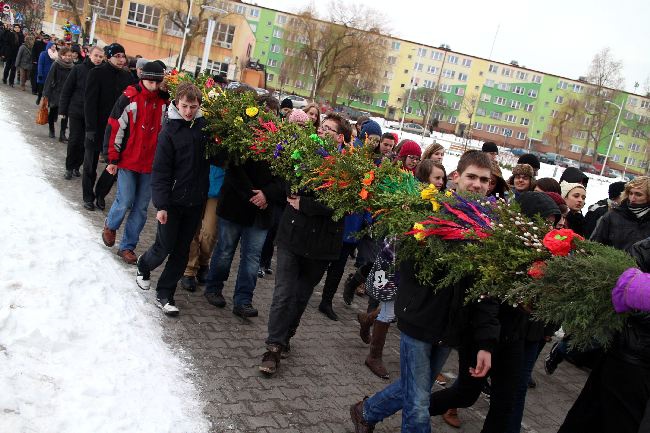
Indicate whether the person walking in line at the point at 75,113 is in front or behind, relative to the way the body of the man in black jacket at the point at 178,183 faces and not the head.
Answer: behind

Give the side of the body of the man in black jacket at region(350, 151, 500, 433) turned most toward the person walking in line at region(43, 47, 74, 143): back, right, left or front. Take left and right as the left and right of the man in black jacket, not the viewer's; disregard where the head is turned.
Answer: back

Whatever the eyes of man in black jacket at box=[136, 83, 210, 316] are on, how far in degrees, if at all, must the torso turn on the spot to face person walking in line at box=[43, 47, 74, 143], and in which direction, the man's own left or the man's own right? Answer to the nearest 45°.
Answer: approximately 135° to the man's own left

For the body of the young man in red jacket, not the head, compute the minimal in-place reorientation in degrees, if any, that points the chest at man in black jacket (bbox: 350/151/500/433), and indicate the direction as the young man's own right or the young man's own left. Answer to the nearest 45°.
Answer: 0° — they already face them

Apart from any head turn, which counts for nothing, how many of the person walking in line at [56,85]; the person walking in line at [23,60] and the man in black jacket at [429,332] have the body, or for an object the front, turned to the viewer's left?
0

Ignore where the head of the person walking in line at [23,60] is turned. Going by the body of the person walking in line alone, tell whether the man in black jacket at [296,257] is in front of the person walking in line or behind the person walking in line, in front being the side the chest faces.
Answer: in front

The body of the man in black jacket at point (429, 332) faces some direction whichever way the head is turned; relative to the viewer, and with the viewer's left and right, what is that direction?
facing the viewer and to the right of the viewer

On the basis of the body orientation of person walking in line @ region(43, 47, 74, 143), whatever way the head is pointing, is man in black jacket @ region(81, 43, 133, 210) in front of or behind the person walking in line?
in front
